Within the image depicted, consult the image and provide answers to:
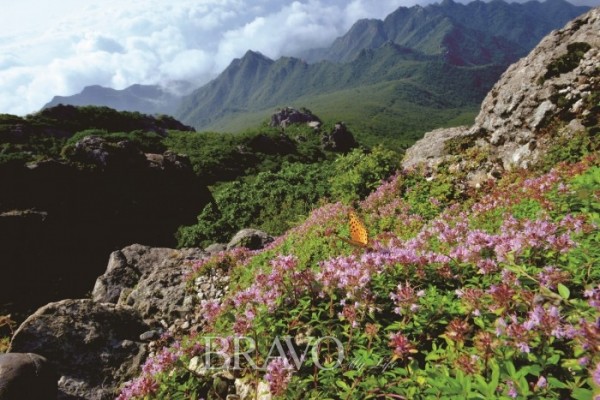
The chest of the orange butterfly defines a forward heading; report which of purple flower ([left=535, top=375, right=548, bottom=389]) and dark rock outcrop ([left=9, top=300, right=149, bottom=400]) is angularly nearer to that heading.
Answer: the dark rock outcrop

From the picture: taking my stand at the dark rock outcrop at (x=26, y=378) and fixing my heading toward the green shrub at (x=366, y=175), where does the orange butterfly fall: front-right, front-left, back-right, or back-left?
front-right

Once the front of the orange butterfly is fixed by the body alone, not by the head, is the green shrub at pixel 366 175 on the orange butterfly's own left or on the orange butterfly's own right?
on the orange butterfly's own right

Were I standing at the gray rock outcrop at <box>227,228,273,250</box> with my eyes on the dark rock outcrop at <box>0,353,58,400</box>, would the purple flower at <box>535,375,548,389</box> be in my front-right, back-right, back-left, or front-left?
front-left

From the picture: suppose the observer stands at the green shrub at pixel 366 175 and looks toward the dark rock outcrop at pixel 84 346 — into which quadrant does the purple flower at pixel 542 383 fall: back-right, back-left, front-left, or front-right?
front-left

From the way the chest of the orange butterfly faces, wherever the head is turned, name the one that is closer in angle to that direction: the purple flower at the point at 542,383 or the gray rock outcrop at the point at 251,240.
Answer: the gray rock outcrop
